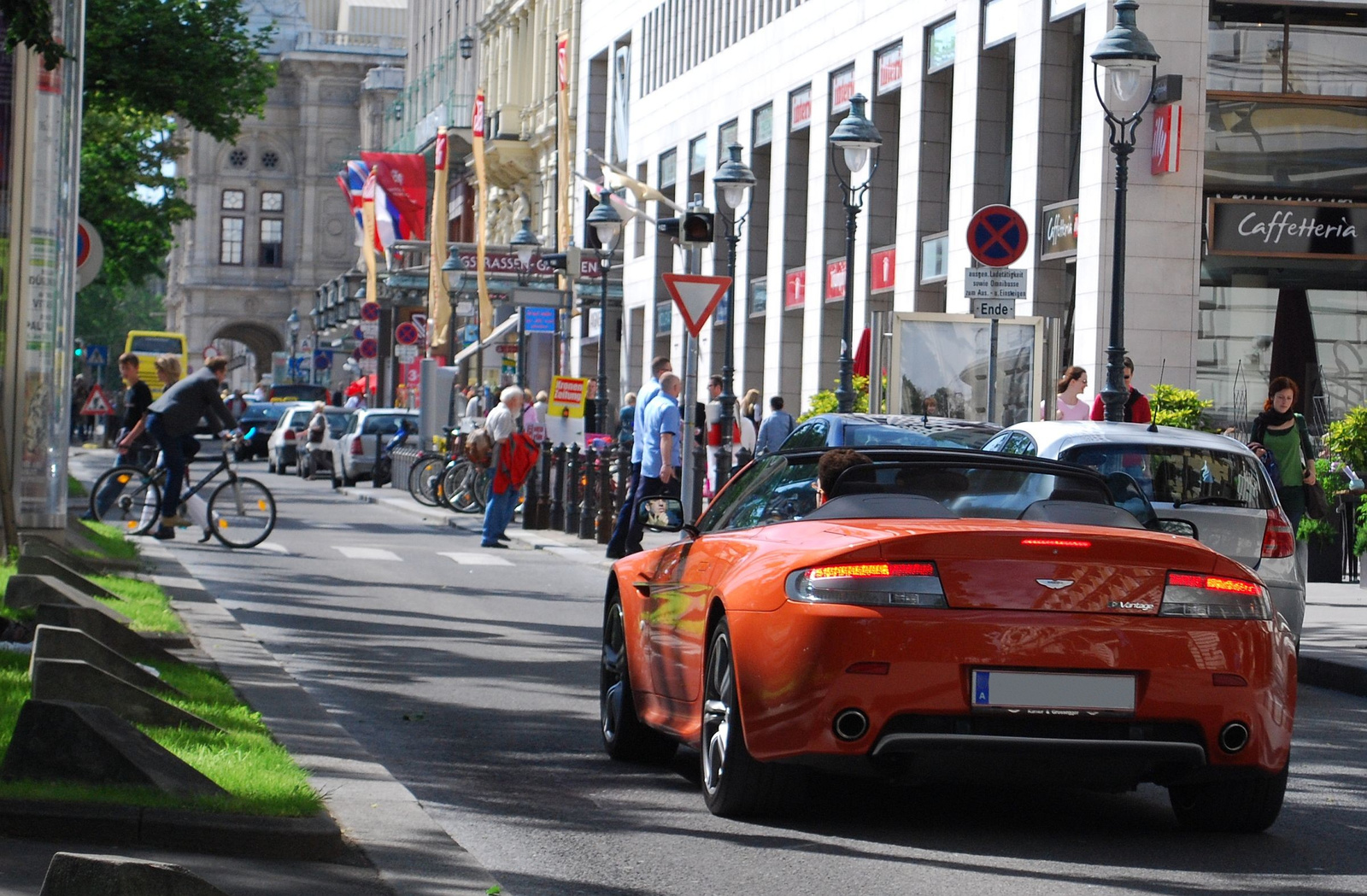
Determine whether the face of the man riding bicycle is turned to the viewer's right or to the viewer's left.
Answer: to the viewer's right

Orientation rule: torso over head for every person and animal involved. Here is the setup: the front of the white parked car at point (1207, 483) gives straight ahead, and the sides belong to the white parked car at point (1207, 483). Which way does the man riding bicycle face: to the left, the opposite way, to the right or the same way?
to the right

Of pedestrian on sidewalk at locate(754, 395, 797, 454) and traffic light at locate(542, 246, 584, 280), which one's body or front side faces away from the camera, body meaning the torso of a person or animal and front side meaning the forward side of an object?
the pedestrian on sidewalk

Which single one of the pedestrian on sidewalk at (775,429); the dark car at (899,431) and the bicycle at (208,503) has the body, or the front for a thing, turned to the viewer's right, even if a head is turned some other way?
the bicycle

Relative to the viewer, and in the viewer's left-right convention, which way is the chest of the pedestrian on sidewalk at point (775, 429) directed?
facing away from the viewer

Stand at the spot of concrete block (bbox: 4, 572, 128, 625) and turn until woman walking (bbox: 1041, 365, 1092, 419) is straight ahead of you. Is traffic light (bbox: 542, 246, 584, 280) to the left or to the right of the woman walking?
left

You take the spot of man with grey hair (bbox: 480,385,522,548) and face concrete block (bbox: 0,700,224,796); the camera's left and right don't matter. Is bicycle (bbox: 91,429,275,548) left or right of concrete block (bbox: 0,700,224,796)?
right

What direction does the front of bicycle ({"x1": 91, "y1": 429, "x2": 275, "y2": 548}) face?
to the viewer's right

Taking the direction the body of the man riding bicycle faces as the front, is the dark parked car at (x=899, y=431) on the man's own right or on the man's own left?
on the man's own right

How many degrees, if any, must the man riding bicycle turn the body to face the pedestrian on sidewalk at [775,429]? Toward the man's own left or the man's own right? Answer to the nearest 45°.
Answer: approximately 45° to the man's own left

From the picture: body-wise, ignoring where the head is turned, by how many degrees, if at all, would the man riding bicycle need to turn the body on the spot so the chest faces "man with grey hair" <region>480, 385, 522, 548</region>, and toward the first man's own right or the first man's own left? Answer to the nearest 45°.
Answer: approximately 45° to the first man's own left

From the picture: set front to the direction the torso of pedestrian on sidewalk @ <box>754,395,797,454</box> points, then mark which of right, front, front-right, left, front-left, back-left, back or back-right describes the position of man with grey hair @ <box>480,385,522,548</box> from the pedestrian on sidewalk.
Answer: back-left

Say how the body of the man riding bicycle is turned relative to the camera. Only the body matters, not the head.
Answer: to the viewer's right
